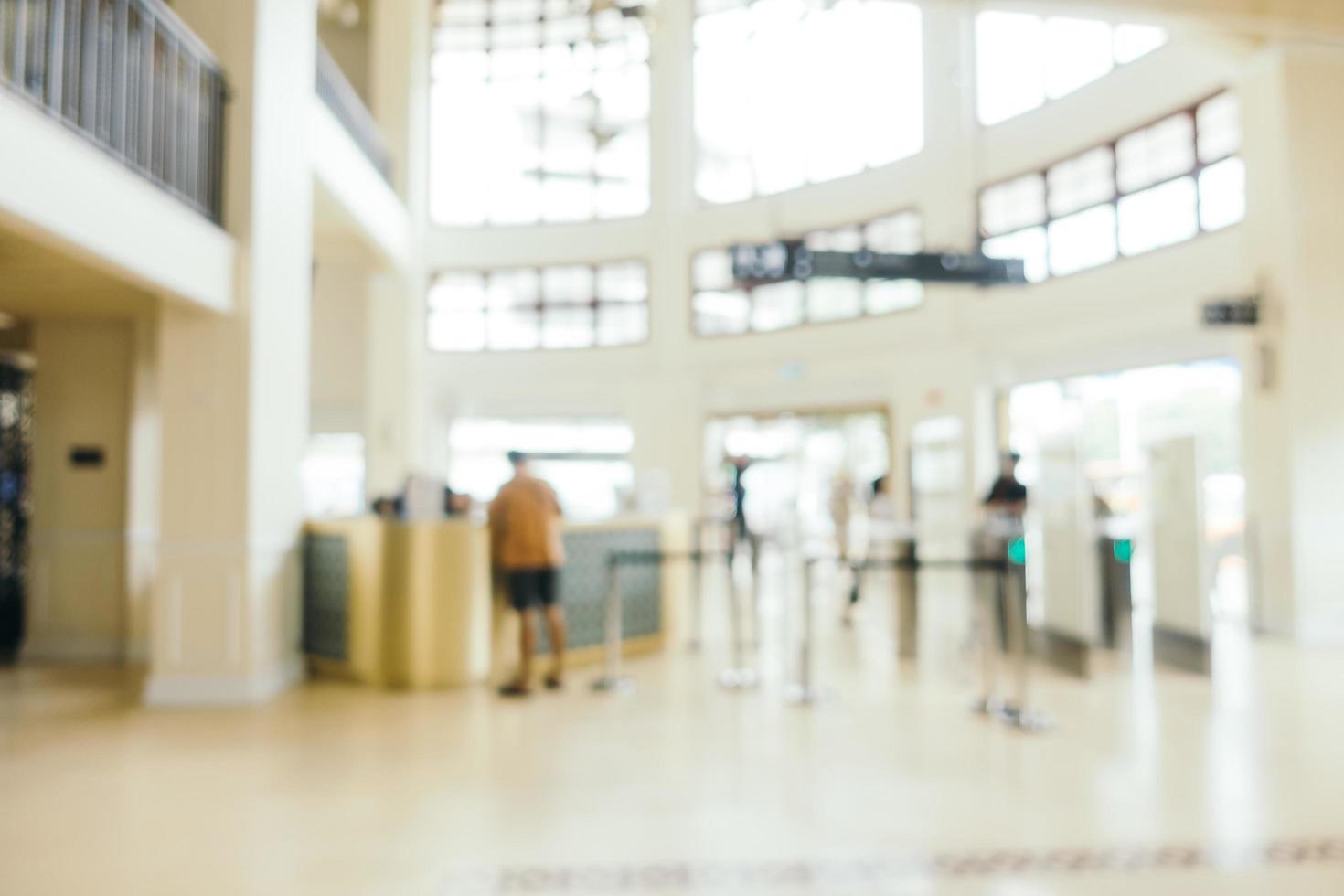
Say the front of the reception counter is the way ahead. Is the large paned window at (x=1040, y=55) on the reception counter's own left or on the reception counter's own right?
on the reception counter's own left

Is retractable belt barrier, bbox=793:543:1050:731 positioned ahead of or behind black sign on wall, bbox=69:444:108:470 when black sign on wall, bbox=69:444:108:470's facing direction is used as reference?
ahead

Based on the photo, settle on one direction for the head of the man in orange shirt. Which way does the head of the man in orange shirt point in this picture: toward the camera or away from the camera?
away from the camera

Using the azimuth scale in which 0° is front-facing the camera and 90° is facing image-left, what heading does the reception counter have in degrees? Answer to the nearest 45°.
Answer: approximately 0°

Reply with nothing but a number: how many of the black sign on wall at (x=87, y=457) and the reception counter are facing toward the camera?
2

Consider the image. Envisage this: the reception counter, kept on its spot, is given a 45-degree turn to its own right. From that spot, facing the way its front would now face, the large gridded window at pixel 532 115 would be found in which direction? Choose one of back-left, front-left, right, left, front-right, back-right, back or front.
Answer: back-right

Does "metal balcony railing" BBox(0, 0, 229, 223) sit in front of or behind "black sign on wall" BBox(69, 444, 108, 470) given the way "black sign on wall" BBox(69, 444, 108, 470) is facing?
in front

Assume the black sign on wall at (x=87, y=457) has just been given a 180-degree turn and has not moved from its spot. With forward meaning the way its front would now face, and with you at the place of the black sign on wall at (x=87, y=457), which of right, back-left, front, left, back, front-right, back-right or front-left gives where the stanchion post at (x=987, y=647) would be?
back-right

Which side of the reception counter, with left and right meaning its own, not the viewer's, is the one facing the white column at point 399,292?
back

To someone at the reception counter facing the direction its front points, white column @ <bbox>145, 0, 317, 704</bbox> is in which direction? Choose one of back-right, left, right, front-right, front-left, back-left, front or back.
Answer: right

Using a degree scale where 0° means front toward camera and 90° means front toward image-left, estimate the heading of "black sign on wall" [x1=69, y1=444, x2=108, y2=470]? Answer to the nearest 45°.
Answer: approximately 0°

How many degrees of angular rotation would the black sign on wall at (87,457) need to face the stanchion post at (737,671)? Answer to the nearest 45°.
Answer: approximately 45° to its left

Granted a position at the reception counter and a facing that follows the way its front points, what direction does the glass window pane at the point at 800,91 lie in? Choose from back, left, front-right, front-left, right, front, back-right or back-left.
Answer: back-left
